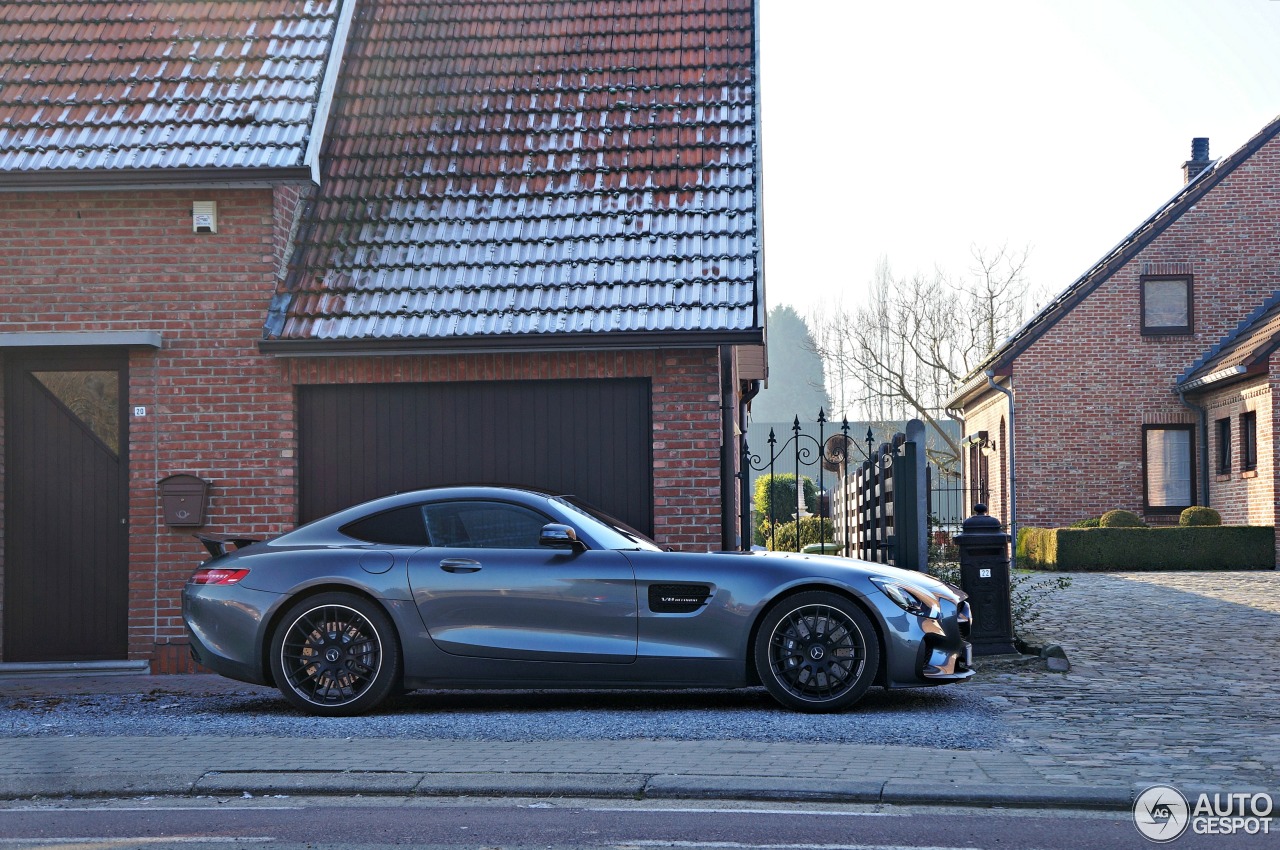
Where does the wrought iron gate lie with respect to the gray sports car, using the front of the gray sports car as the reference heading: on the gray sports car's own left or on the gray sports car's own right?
on the gray sports car's own left

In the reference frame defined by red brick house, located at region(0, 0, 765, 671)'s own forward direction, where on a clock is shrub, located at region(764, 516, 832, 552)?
The shrub is roughly at 7 o'clock from the red brick house.

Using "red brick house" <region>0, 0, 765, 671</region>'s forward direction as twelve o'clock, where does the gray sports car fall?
The gray sports car is roughly at 11 o'clock from the red brick house.

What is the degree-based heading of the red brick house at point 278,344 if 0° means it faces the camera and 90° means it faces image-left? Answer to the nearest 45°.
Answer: approximately 0°

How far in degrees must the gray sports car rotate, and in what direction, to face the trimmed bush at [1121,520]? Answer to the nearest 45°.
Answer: approximately 45° to its left

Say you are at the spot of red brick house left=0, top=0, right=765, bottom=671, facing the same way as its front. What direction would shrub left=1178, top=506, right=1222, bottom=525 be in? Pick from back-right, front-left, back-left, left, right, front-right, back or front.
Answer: back-left

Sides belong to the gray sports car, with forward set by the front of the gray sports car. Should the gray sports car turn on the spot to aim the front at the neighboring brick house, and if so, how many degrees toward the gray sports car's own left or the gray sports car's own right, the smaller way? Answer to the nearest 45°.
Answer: approximately 45° to the gray sports car's own left

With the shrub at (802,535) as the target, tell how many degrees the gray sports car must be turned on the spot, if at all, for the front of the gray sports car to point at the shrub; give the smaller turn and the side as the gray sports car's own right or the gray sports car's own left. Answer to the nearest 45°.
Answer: approximately 90° to the gray sports car's own left

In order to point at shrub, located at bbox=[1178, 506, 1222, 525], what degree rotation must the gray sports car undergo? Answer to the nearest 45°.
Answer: approximately 45° to its left

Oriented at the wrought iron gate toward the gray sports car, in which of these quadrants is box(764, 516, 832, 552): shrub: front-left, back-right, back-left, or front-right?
back-right

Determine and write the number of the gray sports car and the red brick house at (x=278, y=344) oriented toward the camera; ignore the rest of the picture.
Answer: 1

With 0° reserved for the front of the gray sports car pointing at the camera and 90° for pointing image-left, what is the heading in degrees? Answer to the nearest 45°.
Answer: approximately 270°

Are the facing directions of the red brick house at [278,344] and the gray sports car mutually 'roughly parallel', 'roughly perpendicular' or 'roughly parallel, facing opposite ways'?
roughly perpendicular
